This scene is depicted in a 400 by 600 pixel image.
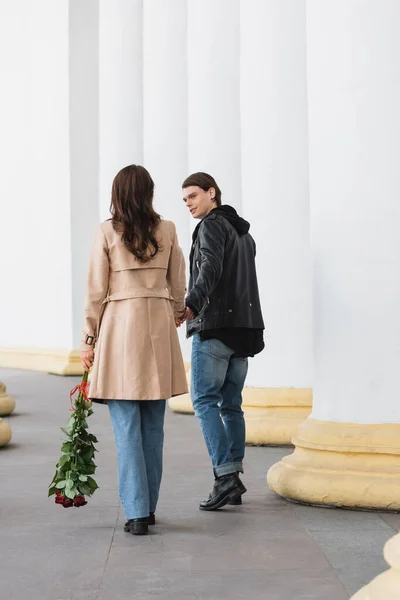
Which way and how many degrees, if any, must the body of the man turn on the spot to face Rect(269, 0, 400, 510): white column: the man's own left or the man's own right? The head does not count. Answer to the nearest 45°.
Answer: approximately 135° to the man's own right

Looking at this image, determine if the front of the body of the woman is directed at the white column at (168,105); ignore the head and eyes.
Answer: yes

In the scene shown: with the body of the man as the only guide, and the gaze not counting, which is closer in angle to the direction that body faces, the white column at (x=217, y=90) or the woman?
the white column

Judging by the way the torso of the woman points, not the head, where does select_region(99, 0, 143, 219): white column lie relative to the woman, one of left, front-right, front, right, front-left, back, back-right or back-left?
front

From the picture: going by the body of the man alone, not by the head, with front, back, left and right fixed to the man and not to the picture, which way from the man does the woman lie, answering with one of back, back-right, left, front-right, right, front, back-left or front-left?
left

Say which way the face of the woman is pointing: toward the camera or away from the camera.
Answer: away from the camera

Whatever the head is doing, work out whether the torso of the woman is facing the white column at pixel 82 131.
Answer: yes

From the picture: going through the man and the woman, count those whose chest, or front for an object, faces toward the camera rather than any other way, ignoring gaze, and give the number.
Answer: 0

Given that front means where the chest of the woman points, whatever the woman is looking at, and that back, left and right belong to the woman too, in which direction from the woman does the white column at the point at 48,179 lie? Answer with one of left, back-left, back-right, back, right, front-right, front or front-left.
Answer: front

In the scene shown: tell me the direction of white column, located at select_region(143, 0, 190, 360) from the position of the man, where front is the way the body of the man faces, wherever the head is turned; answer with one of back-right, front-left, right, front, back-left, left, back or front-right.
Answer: front-right

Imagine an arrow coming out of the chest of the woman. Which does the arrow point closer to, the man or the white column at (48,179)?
the white column

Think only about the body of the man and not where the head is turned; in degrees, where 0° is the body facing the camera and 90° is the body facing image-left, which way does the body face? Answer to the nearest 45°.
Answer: approximately 135°

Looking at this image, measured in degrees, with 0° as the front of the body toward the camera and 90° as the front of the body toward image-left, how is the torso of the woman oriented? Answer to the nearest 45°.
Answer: approximately 180°
